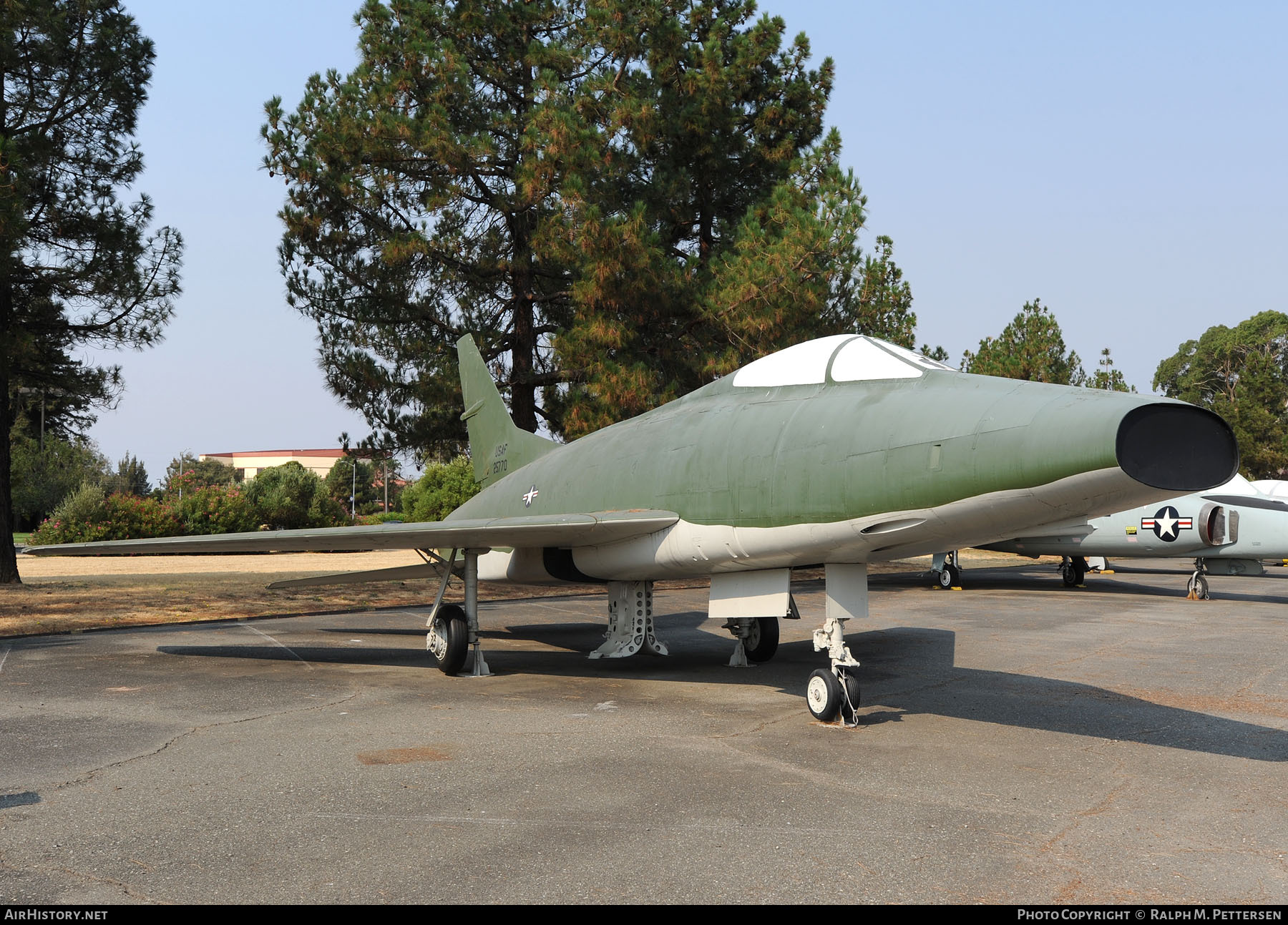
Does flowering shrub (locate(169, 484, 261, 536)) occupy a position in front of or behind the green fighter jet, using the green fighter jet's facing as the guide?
behind

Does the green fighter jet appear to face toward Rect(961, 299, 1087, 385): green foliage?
no

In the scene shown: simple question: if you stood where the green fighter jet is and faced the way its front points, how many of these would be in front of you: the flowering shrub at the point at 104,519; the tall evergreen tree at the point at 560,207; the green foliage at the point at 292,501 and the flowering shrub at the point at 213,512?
0

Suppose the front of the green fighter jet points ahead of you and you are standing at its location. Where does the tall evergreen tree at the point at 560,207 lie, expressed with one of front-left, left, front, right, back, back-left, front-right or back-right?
back-left

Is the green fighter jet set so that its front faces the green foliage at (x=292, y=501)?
no

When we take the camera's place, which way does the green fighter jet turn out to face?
facing the viewer and to the right of the viewer

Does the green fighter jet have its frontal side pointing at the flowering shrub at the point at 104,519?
no

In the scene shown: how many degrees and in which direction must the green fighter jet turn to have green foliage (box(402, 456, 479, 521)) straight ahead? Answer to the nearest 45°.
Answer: approximately 135° to its left

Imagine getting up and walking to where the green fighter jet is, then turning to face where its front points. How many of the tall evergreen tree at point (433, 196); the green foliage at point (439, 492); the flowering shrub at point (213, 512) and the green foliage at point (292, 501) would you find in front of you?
0

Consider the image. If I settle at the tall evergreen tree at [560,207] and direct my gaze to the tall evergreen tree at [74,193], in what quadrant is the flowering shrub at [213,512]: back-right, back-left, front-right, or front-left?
front-right

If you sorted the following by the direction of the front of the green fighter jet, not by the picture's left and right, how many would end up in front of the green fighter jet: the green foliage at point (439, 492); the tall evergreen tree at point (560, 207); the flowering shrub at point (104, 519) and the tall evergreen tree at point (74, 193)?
0

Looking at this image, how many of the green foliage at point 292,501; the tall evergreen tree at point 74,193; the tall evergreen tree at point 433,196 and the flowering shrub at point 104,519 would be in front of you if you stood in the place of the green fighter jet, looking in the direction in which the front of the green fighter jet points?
0

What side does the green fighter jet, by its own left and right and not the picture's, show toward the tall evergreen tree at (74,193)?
back

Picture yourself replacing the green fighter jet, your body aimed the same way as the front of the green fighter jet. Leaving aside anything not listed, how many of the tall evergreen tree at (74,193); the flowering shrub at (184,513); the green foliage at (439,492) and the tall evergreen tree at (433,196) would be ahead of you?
0
